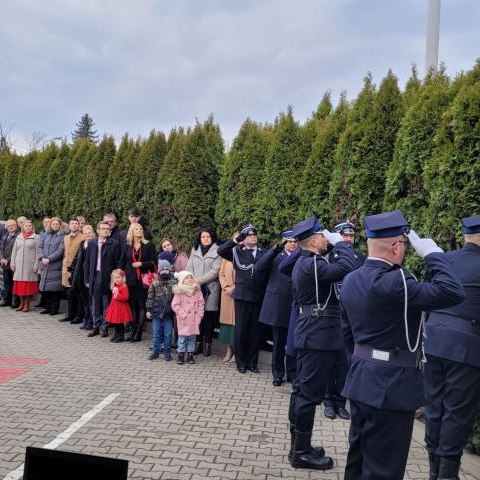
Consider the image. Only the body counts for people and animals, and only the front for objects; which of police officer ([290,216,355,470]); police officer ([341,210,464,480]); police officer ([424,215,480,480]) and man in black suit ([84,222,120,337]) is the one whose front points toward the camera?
the man in black suit

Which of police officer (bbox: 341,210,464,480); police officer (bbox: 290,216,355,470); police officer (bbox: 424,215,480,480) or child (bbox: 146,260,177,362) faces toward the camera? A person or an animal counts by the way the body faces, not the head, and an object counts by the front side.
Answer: the child

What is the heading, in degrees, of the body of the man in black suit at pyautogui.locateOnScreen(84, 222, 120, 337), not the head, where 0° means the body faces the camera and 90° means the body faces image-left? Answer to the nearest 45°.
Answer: approximately 0°

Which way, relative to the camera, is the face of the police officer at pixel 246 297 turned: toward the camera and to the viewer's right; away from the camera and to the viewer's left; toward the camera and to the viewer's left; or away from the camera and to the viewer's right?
toward the camera and to the viewer's right

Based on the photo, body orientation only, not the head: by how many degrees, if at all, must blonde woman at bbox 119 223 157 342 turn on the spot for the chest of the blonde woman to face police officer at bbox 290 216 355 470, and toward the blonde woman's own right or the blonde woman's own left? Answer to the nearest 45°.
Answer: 0° — they already face them

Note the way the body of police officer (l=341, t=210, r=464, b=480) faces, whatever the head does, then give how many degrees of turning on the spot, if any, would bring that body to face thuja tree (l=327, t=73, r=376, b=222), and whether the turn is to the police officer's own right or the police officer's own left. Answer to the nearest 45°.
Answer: approximately 45° to the police officer's own left

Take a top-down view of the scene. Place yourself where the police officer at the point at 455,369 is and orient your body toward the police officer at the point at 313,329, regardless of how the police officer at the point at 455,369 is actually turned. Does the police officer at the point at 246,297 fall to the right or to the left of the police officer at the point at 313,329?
right
